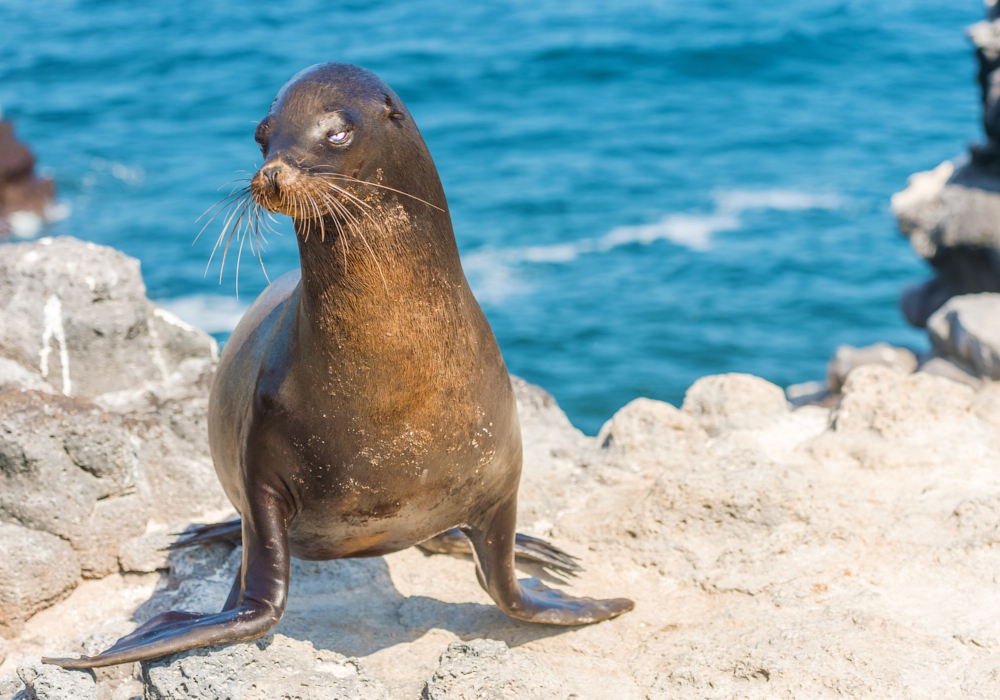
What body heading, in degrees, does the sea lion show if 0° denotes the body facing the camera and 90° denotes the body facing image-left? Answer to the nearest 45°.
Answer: approximately 0°

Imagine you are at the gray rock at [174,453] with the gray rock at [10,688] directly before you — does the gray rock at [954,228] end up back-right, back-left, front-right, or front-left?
back-left

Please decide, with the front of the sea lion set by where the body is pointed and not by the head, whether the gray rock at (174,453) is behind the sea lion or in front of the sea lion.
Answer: behind

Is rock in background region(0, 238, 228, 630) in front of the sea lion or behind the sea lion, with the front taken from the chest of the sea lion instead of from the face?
behind

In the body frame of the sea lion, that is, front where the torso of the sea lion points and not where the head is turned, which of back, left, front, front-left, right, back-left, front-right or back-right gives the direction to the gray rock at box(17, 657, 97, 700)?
right

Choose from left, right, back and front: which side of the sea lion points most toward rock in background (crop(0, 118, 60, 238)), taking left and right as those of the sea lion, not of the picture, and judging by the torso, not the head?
back

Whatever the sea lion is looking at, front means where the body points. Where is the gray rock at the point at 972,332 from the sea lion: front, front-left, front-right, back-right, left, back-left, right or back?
back-left

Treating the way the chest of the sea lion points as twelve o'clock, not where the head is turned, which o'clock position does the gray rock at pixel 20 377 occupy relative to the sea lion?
The gray rock is roughly at 5 o'clock from the sea lion.

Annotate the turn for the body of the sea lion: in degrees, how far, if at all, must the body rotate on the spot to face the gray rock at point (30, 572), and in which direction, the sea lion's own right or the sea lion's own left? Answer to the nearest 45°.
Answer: approximately 135° to the sea lion's own right
